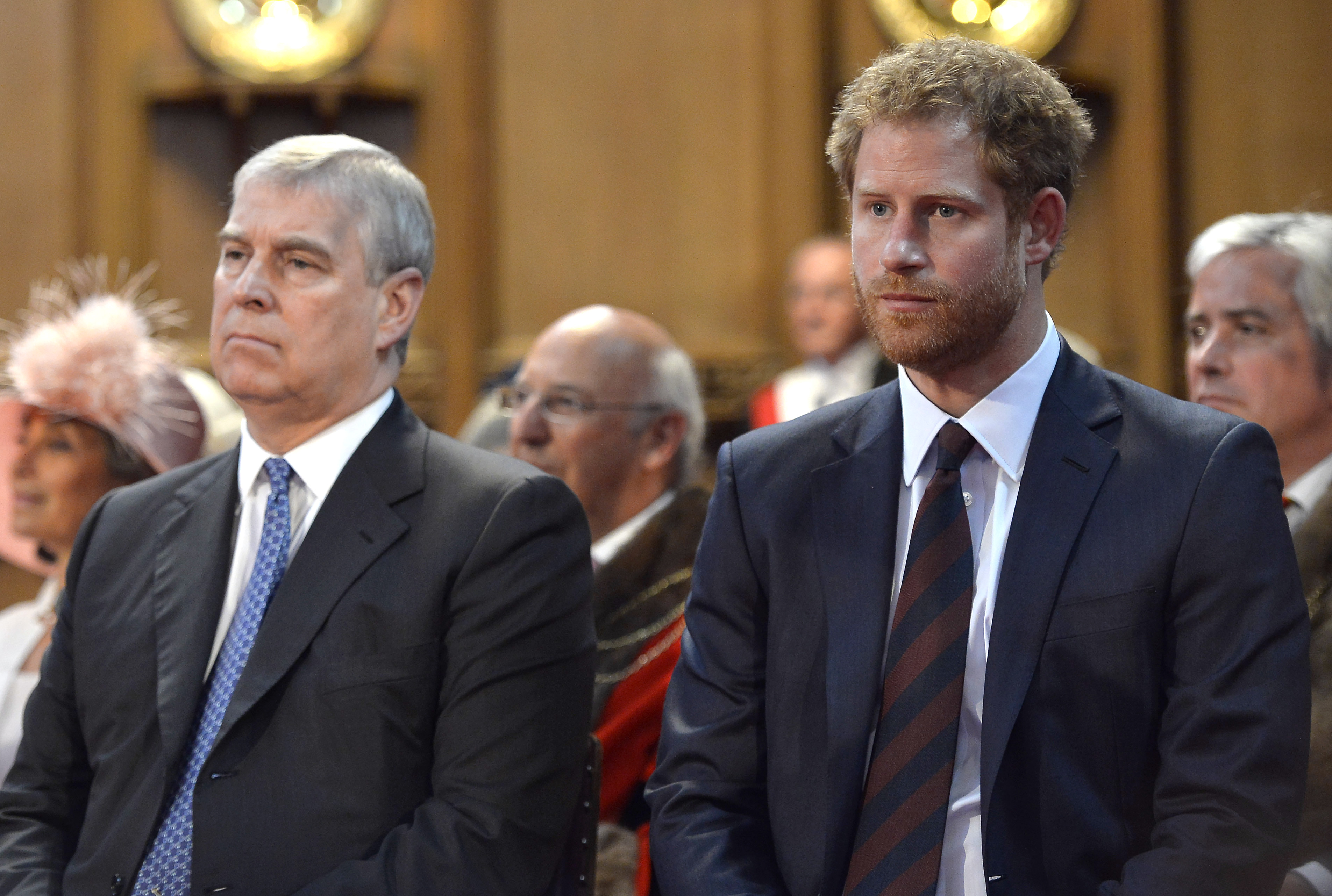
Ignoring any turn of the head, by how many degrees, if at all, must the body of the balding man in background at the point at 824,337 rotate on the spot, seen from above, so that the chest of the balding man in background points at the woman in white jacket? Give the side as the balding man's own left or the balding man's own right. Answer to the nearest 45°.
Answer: approximately 45° to the balding man's own right

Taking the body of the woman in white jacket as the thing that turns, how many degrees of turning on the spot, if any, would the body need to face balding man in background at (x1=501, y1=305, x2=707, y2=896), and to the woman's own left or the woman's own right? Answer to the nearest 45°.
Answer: approximately 135° to the woman's own left

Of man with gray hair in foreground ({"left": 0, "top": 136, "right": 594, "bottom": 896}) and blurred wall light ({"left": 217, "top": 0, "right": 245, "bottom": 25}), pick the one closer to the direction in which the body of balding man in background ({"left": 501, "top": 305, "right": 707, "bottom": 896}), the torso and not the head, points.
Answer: the man with gray hair in foreground

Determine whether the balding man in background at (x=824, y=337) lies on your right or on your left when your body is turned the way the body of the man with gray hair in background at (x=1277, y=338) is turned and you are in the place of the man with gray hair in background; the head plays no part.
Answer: on your right

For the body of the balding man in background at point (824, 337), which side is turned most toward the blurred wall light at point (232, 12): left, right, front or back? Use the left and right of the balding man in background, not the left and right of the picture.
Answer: right

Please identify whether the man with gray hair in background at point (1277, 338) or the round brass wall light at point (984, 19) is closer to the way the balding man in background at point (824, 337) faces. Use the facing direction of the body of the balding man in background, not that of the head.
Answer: the man with gray hair in background

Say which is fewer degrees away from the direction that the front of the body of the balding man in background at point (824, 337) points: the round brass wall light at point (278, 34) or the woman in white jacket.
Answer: the woman in white jacket

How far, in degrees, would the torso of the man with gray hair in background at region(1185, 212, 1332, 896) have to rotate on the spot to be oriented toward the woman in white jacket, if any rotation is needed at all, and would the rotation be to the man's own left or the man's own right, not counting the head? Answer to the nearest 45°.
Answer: approximately 45° to the man's own right
